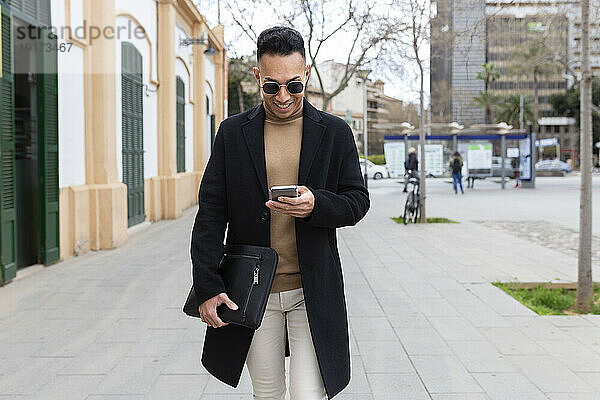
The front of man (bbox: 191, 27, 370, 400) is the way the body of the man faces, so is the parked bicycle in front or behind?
behind

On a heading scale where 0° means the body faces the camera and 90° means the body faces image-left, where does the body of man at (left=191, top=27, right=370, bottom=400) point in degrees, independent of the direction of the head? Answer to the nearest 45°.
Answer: approximately 0°
